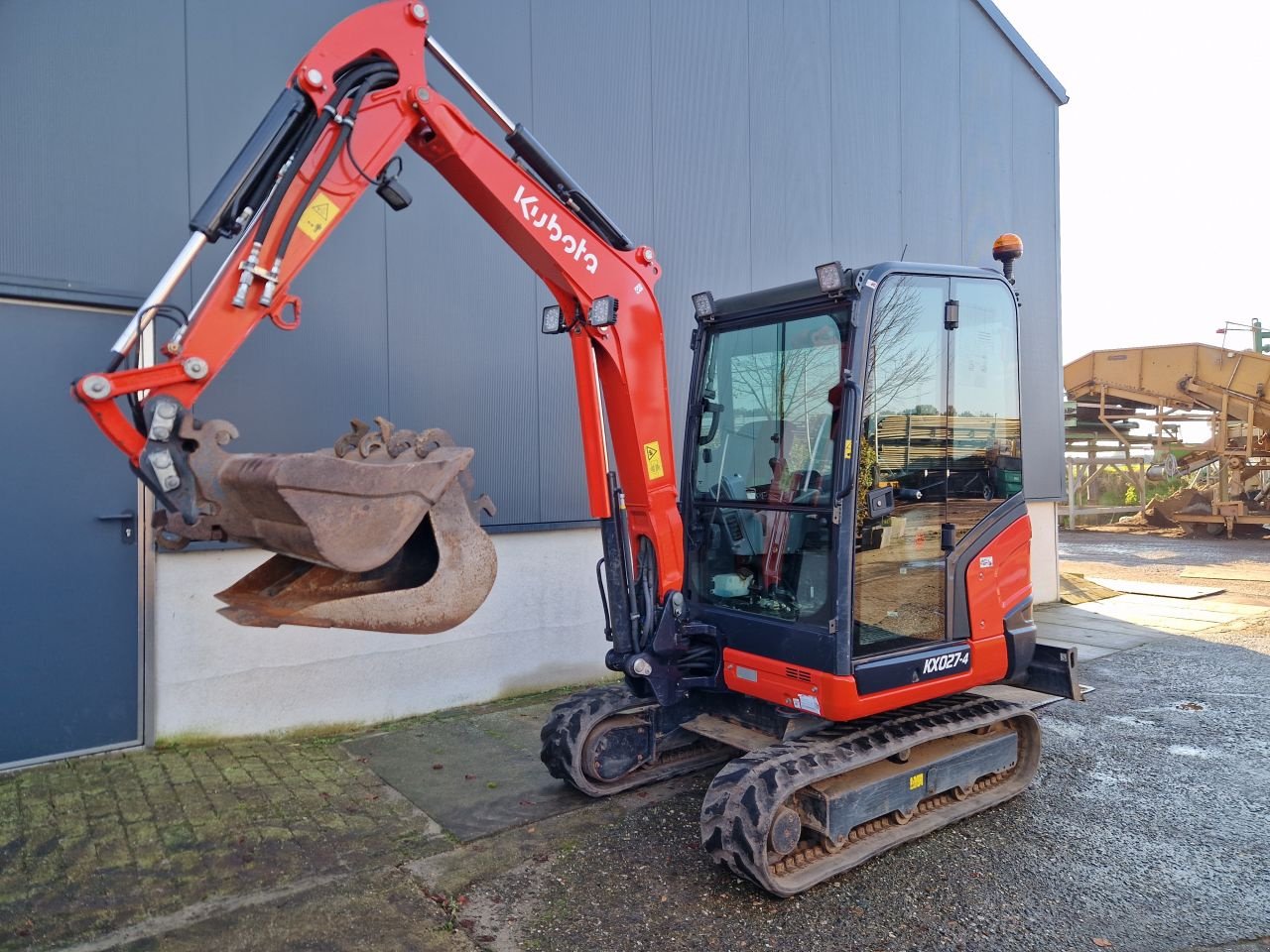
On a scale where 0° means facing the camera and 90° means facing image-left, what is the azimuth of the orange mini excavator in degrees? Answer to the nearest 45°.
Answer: approximately 45°

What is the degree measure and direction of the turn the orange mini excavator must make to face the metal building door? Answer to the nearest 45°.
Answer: approximately 45° to its right
